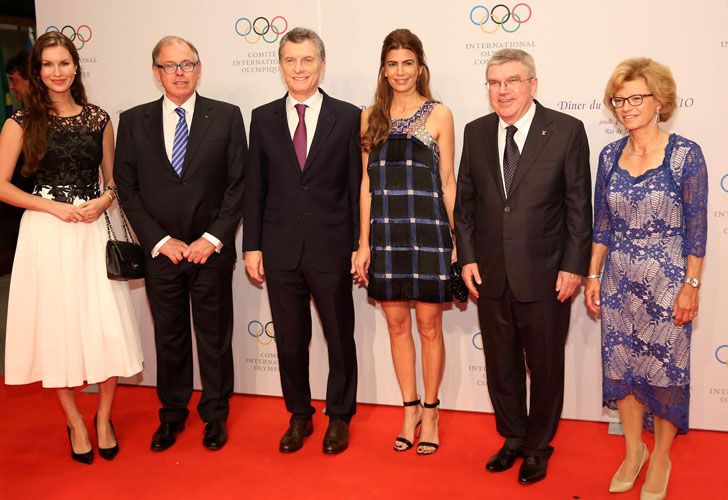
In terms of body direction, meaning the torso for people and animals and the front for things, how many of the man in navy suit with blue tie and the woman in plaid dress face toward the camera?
2

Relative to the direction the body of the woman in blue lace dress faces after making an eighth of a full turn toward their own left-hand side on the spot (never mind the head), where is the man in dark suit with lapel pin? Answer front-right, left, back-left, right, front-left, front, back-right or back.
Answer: right

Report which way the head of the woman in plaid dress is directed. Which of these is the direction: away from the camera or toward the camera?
toward the camera

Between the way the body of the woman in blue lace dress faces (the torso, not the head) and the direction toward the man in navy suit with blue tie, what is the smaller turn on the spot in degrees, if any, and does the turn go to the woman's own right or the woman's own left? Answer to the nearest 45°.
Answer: approximately 45° to the woman's own right

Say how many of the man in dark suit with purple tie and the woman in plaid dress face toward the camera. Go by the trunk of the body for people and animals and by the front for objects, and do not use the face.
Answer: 2

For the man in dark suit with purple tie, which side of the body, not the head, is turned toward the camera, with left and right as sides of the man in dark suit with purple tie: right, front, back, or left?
front

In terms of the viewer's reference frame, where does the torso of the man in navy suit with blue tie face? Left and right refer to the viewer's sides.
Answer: facing the viewer

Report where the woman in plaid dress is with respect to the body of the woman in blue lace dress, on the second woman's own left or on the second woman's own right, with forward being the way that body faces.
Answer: on the second woman's own right

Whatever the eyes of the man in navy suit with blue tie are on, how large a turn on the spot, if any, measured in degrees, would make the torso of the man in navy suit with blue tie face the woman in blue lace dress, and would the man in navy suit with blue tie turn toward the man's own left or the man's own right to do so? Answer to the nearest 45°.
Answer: approximately 45° to the man's own left

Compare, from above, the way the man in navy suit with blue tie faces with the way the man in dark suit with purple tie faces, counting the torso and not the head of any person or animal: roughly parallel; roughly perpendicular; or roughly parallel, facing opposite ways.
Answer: roughly parallel

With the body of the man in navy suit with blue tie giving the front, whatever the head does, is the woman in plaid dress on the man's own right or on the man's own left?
on the man's own left

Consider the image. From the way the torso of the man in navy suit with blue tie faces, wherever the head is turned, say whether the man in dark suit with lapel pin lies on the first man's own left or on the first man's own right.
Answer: on the first man's own left

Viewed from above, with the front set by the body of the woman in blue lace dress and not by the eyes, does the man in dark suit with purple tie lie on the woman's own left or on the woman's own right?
on the woman's own right
